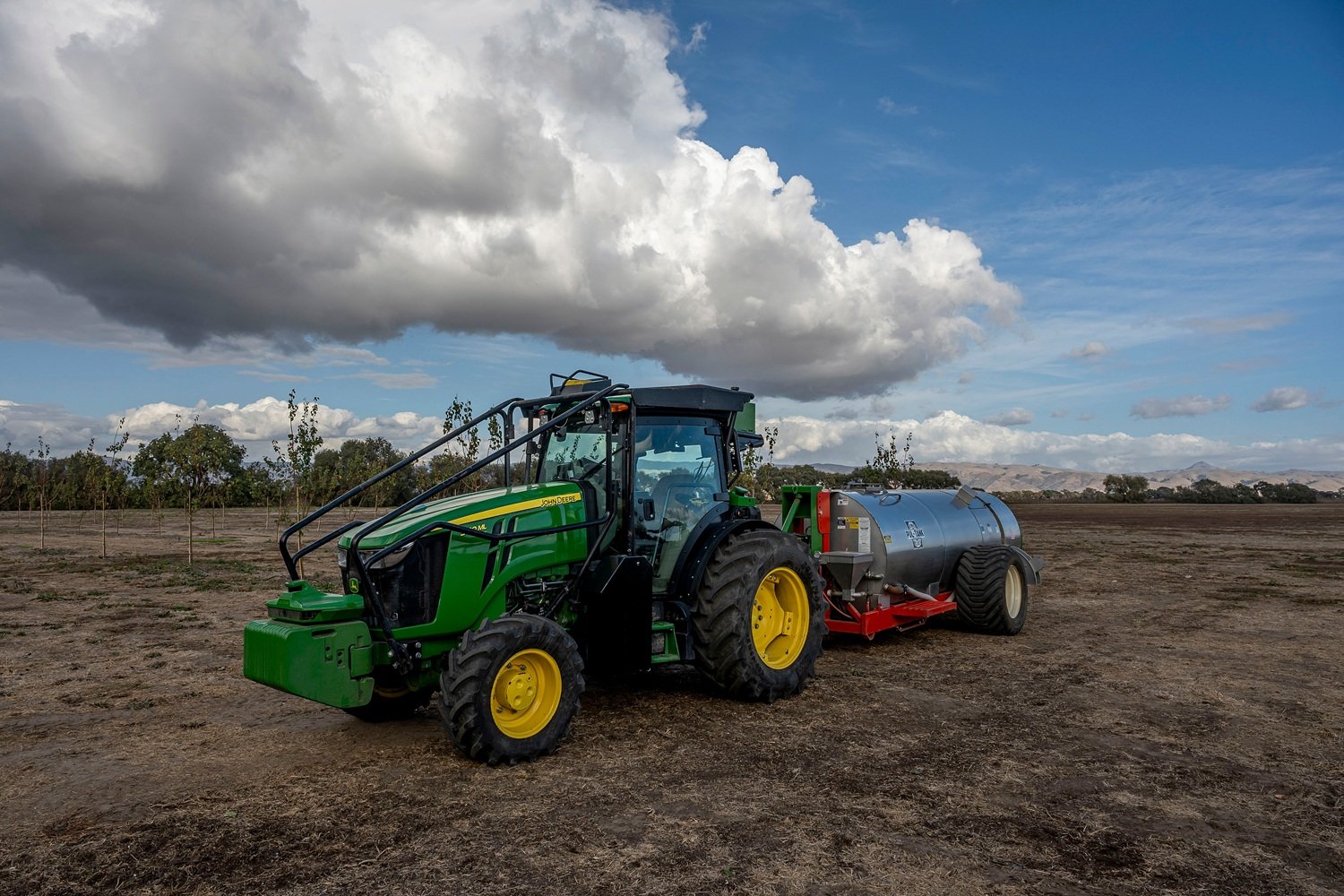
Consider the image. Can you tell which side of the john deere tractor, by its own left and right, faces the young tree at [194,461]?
right

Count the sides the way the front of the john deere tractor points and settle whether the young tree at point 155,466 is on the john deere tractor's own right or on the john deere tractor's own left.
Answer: on the john deere tractor's own right

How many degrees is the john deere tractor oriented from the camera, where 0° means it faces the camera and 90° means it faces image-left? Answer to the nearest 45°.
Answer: approximately 45°
